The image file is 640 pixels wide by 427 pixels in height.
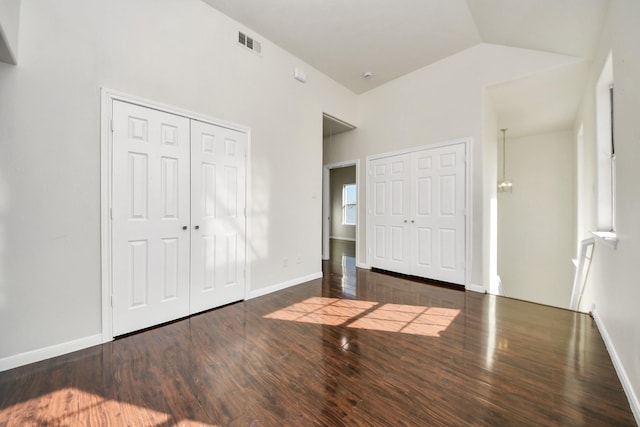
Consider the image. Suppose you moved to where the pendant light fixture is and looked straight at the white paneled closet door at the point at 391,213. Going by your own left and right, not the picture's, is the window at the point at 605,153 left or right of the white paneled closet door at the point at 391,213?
left

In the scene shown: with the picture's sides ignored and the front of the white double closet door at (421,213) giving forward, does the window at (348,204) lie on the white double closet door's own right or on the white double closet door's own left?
on the white double closet door's own right

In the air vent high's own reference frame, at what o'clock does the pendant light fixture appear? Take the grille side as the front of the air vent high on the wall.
The pendant light fixture is roughly at 10 o'clock from the air vent high on the wall.

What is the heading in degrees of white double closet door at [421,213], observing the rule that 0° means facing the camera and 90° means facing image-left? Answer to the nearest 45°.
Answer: approximately 45°

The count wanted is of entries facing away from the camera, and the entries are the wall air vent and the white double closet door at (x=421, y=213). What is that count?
0

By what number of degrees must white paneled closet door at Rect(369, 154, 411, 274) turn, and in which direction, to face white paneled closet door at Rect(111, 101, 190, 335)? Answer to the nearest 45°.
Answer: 0° — it already faces it

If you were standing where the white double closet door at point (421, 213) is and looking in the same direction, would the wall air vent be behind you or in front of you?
in front

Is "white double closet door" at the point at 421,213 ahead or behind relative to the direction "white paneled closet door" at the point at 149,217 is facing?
ahead

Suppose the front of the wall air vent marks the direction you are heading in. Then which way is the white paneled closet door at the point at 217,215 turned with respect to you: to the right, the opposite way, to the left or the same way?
the same way

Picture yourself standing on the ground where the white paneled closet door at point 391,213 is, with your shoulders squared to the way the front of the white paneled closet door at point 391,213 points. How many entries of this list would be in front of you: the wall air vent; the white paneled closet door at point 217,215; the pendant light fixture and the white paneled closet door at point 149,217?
3

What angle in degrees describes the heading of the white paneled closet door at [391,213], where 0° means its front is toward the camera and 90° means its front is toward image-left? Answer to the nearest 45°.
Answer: approximately 45°

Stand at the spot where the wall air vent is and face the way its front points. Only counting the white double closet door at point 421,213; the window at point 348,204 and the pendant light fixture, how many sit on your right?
0

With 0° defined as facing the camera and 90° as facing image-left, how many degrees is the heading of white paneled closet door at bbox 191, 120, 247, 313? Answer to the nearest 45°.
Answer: approximately 315°

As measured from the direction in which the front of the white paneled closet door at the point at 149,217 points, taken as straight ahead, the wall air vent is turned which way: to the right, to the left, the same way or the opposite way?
the same way

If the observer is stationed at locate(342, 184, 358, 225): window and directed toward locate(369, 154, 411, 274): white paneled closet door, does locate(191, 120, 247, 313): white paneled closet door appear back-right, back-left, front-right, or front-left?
front-right

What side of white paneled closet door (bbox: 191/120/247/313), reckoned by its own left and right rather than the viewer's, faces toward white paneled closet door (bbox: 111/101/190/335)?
right

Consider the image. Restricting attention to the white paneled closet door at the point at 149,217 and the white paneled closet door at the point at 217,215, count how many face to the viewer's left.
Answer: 0

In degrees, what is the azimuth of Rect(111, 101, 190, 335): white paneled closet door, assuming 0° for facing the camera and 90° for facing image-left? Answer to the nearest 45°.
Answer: approximately 315°

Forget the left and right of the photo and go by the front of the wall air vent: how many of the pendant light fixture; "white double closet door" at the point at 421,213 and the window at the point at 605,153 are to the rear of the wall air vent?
0

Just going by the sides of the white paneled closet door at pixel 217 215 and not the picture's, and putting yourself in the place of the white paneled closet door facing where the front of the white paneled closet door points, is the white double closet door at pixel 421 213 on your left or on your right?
on your left
